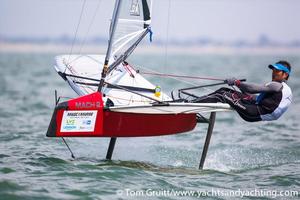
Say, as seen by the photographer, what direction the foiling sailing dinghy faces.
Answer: facing the viewer and to the left of the viewer
